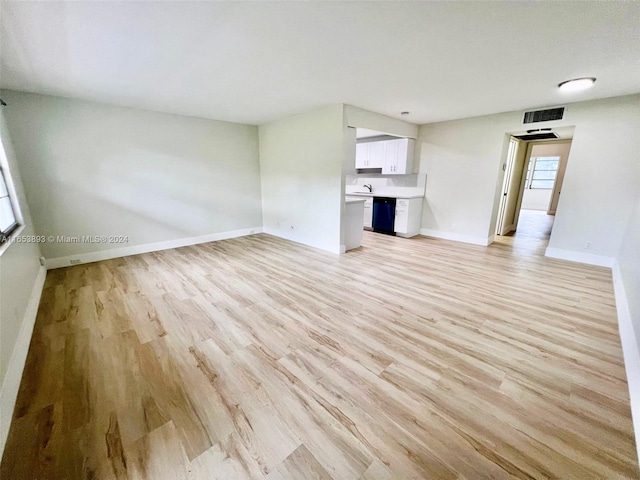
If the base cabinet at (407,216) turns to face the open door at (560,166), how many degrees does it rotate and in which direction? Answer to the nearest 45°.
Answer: approximately 180°

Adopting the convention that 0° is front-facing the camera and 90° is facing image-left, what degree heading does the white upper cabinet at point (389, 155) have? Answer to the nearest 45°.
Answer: approximately 45°

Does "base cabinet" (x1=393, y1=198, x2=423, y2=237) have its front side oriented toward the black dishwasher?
no

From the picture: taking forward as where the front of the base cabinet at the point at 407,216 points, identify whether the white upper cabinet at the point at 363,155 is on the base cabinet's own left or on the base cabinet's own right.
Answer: on the base cabinet's own right

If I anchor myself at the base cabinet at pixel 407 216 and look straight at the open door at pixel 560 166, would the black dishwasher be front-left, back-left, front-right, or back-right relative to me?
back-left

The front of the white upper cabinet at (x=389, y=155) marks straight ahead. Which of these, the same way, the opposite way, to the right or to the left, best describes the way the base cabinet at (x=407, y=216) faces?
the same way

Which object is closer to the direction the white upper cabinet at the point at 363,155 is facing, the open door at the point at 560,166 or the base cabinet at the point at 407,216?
the base cabinet

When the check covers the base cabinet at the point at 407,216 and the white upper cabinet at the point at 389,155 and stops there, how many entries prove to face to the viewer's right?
0

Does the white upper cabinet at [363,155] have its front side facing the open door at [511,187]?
no

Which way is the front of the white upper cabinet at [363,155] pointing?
toward the camera

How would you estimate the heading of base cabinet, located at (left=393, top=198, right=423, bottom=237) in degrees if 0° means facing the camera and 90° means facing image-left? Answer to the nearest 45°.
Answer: approximately 45°

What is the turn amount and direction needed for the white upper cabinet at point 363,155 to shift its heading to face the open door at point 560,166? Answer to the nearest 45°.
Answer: approximately 135° to its left
